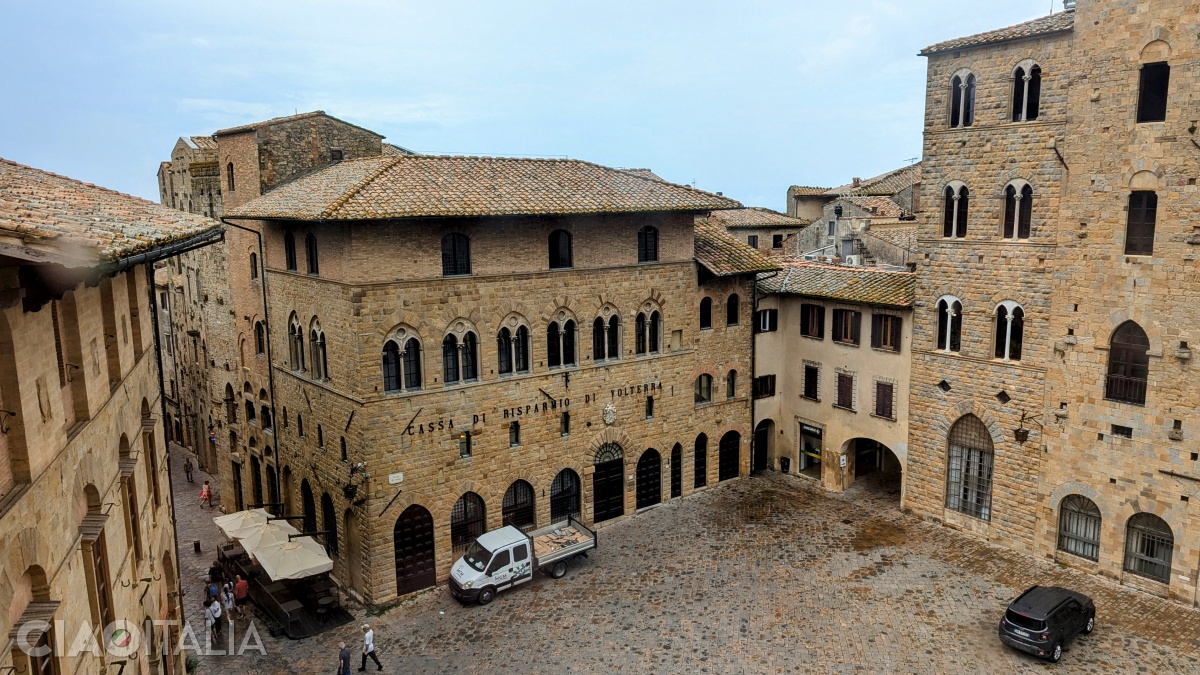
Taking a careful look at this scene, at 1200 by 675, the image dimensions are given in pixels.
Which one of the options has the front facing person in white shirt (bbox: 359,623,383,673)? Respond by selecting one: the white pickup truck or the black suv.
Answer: the white pickup truck

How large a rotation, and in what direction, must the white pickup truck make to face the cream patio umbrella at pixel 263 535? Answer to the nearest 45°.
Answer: approximately 45° to its right

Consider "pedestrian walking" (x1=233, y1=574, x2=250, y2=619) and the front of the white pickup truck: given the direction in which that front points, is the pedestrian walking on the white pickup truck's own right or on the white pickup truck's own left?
on the white pickup truck's own right

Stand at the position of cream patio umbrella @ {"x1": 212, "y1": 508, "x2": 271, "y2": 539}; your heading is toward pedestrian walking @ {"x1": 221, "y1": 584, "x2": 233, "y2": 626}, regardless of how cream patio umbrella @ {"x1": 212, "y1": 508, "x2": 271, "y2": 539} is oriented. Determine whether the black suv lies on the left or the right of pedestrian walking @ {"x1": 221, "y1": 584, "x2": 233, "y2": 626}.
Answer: left

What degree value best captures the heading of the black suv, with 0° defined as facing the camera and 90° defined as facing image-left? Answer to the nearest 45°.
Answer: approximately 225°

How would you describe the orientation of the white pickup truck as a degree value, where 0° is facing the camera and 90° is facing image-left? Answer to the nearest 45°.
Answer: approximately 45°

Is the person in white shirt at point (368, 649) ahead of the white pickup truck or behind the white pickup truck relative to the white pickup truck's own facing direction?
ahead

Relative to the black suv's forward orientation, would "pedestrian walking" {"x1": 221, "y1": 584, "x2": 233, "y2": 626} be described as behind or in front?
behind

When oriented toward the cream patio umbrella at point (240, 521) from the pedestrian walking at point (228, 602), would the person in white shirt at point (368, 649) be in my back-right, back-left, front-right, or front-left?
back-right
